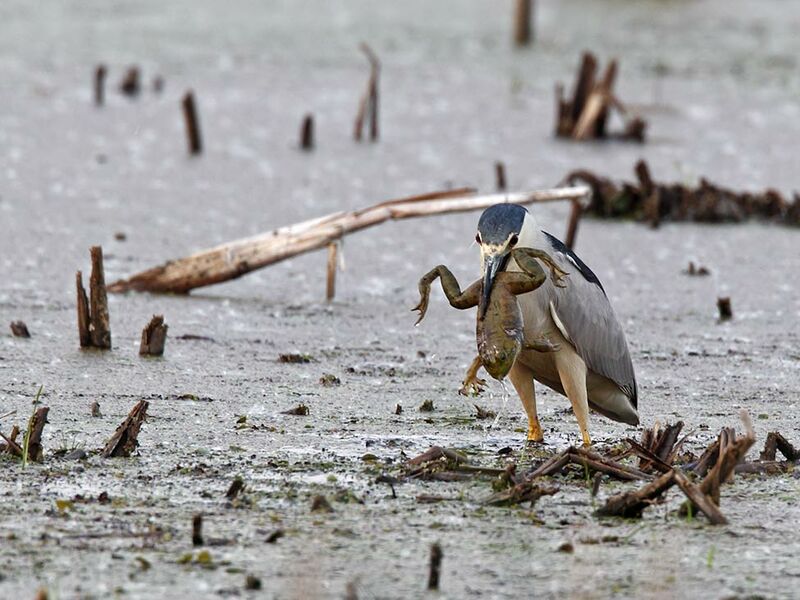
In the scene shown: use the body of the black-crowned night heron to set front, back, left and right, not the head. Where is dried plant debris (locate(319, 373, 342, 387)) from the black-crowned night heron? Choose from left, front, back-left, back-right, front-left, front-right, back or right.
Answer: right

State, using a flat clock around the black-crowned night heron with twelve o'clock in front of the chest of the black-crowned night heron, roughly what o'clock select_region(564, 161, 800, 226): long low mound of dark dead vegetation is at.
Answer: The long low mound of dark dead vegetation is roughly at 5 o'clock from the black-crowned night heron.

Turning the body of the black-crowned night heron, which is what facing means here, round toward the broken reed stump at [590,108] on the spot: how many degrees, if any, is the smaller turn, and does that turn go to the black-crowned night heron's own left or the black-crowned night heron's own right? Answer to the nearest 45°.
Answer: approximately 135° to the black-crowned night heron's own right

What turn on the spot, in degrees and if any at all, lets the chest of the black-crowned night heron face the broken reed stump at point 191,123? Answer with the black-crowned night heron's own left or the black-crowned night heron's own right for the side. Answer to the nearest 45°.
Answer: approximately 90° to the black-crowned night heron's own right

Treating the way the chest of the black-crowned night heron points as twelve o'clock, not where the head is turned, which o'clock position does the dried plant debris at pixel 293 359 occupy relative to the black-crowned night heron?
The dried plant debris is roughly at 3 o'clock from the black-crowned night heron.

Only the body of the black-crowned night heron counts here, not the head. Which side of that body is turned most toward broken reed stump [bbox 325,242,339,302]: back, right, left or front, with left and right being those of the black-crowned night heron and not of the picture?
right

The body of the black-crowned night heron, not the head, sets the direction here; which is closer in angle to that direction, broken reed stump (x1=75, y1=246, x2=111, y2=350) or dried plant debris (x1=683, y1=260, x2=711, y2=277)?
the broken reed stump

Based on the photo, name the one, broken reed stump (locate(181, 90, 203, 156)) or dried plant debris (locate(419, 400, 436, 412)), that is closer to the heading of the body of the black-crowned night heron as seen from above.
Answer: the dried plant debris

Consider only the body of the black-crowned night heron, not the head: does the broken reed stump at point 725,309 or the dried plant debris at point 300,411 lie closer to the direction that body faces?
the dried plant debris

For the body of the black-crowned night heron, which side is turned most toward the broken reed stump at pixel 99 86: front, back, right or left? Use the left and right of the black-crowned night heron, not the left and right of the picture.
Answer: right

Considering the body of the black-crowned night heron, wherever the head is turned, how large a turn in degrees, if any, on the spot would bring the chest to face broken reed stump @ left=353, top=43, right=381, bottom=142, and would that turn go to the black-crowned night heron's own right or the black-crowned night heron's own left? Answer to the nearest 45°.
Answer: approximately 135° to the black-crowned night heron's own right

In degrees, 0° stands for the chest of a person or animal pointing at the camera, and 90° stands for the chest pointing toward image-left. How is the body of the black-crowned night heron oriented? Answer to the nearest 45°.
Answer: approximately 45°

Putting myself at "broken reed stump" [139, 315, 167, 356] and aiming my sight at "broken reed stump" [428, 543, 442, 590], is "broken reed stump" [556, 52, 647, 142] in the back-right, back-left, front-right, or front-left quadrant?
back-left
